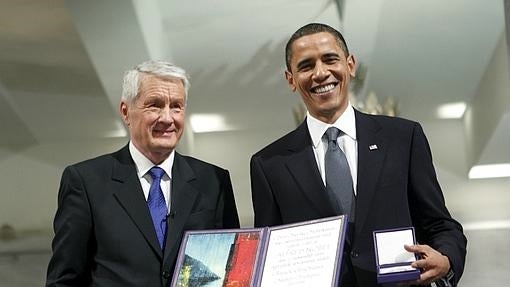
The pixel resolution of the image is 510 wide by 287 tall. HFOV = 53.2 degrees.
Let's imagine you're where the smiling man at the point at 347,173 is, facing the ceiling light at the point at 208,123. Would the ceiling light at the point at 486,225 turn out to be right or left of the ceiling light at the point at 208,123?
right

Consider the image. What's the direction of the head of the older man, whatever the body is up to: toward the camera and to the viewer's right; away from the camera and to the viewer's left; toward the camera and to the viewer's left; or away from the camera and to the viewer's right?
toward the camera and to the viewer's right

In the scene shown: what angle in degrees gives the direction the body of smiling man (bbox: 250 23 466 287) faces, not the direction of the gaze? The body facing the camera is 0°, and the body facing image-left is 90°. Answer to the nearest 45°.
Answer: approximately 0°

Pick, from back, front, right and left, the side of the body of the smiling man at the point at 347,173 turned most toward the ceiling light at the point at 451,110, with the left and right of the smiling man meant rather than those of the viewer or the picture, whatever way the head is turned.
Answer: back

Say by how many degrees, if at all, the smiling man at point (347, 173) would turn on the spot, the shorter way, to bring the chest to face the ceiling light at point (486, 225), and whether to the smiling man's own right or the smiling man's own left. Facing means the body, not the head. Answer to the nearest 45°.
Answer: approximately 180°
